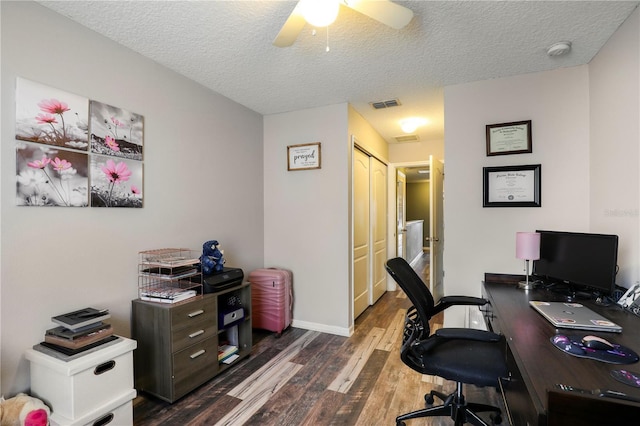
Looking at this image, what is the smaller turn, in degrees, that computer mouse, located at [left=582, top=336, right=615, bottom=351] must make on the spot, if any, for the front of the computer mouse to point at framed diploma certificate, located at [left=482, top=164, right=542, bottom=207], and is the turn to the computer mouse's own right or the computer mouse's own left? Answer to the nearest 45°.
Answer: approximately 90° to the computer mouse's own left

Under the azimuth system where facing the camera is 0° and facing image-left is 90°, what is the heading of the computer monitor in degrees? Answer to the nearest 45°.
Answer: approximately 45°

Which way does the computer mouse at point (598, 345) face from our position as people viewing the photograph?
facing to the right of the viewer

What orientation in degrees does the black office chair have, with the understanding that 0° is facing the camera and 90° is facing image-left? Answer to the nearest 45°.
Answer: approximately 270°

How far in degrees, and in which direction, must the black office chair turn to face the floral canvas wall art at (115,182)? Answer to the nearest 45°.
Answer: approximately 180°

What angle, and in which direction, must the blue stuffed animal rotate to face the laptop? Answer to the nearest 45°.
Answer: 0° — it already faces it

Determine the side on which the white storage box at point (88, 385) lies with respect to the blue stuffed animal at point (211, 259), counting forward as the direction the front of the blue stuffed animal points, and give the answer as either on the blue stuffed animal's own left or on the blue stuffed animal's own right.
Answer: on the blue stuffed animal's own right
